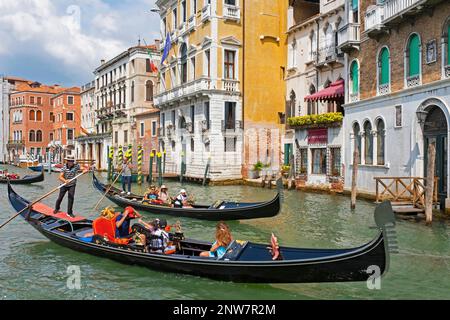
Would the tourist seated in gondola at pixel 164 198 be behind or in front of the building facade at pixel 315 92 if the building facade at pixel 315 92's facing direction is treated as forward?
in front

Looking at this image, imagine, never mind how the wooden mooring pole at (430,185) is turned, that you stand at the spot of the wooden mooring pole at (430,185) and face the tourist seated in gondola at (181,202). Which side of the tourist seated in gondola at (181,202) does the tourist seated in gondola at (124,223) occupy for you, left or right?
left

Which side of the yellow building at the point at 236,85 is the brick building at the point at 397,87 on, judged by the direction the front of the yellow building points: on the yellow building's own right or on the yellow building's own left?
on the yellow building's own left

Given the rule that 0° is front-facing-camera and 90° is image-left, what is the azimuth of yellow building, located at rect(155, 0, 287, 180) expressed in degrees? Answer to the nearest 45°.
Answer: approximately 45°

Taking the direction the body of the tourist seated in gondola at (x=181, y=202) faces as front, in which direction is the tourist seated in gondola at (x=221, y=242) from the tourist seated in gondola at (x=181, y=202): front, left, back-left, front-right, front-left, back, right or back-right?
front-right

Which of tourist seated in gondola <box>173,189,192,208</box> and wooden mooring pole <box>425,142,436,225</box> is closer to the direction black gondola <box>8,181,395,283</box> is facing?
the wooden mooring pole

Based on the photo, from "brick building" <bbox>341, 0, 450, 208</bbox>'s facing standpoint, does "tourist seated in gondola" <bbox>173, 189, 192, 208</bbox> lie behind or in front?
in front

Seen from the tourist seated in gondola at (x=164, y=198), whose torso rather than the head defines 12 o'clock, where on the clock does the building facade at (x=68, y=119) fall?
The building facade is roughly at 7 o'clock from the tourist seated in gondola.

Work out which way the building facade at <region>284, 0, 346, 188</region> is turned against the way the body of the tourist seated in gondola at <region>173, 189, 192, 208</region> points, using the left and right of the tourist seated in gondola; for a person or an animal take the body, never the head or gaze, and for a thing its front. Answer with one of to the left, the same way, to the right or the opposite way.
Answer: to the right

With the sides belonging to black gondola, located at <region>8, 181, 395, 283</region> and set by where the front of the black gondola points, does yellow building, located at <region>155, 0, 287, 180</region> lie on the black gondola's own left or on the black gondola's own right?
on the black gondola's own left
